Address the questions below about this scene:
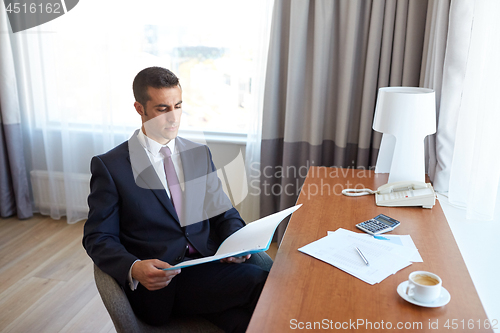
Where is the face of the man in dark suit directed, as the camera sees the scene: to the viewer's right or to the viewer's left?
to the viewer's right

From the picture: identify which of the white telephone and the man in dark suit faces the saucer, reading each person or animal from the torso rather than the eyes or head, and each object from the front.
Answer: the man in dark suit

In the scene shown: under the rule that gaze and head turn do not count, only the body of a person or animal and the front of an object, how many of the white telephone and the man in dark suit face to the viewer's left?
1

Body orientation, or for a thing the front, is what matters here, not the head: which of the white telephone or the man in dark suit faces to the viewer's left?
the white telephone

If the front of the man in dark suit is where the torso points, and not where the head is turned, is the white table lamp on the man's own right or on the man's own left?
on the man's own left

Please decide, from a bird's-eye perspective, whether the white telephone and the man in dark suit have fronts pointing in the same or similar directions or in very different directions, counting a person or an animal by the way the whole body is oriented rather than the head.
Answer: very different directions

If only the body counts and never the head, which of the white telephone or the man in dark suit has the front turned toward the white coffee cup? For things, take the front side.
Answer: the man in dark suit

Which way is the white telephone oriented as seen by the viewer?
to the viewer's left

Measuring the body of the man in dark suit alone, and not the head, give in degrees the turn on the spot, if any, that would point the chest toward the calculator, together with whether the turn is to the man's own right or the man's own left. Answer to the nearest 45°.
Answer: approximately 45° to the man's own left

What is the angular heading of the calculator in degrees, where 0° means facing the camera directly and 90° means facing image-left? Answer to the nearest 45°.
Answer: approximately 45°
